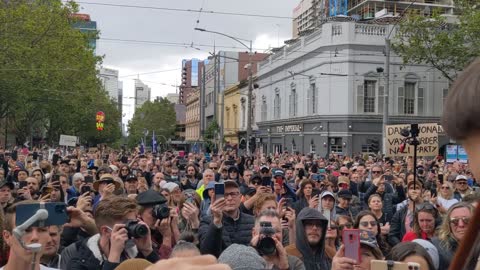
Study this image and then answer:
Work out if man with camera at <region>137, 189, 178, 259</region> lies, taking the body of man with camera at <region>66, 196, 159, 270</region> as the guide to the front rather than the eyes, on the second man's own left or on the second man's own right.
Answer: on the second man's own left

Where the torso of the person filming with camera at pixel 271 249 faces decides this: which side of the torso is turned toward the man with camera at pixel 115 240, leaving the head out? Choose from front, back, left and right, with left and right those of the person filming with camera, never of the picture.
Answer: right

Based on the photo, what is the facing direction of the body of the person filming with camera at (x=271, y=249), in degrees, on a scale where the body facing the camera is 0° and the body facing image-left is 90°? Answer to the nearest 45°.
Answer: approximately 0°

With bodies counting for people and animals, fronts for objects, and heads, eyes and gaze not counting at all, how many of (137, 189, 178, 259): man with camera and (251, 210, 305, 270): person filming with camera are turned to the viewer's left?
0

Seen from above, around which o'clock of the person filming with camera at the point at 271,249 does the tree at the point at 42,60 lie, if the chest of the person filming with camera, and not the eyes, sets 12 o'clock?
The tree is roughly at 5 o'clock from the person filming with camera.

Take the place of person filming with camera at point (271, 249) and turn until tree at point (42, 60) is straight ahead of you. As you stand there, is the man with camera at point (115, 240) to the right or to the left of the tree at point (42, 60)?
left

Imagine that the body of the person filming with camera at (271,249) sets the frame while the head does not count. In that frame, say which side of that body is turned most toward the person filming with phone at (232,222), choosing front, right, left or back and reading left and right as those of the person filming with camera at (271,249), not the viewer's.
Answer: back

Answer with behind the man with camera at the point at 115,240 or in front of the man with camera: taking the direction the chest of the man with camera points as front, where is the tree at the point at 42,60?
behind

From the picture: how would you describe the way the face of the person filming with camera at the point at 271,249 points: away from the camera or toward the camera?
toward the camera

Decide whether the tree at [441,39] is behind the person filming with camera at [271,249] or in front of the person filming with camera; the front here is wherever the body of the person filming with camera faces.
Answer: behind

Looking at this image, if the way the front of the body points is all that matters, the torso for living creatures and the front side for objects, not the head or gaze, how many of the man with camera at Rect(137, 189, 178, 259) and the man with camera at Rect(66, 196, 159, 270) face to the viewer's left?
0

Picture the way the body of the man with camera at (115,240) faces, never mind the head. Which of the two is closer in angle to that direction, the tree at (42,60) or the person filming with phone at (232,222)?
the person filming with phone

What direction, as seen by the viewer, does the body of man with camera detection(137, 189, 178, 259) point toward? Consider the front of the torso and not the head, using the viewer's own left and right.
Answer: facing the viewer and to the right of the viewer

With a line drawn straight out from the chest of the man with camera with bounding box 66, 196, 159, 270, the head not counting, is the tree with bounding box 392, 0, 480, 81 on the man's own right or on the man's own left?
on the man's own left

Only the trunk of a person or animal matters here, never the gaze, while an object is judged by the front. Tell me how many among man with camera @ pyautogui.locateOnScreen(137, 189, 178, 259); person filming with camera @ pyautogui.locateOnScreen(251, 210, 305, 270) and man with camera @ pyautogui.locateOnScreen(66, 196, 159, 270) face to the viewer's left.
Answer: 0

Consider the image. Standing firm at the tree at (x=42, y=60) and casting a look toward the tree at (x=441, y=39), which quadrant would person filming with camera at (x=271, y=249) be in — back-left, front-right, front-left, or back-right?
front-right
